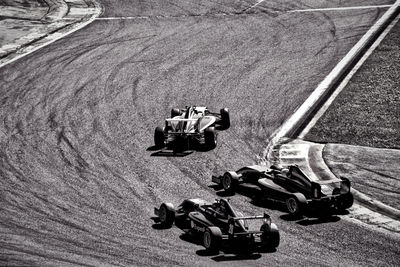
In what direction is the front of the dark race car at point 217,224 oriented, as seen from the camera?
facing away from the viewer and to the left of the viewer

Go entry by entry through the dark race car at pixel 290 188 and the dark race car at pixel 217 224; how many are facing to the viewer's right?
0

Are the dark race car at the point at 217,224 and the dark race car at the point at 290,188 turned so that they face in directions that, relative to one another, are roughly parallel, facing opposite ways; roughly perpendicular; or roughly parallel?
roughly parallel

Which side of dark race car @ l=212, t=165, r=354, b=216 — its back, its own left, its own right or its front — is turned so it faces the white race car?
front

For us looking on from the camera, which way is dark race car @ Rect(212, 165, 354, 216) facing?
facing away from the viewer and to the left of the viewer

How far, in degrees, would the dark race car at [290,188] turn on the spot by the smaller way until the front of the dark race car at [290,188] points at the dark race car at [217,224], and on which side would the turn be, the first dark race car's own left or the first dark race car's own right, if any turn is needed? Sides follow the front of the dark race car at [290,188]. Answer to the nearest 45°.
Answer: approximately 90° to the first dark race car's own left

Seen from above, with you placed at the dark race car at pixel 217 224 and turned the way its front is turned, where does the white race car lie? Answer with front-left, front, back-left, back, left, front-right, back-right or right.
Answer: front-right
